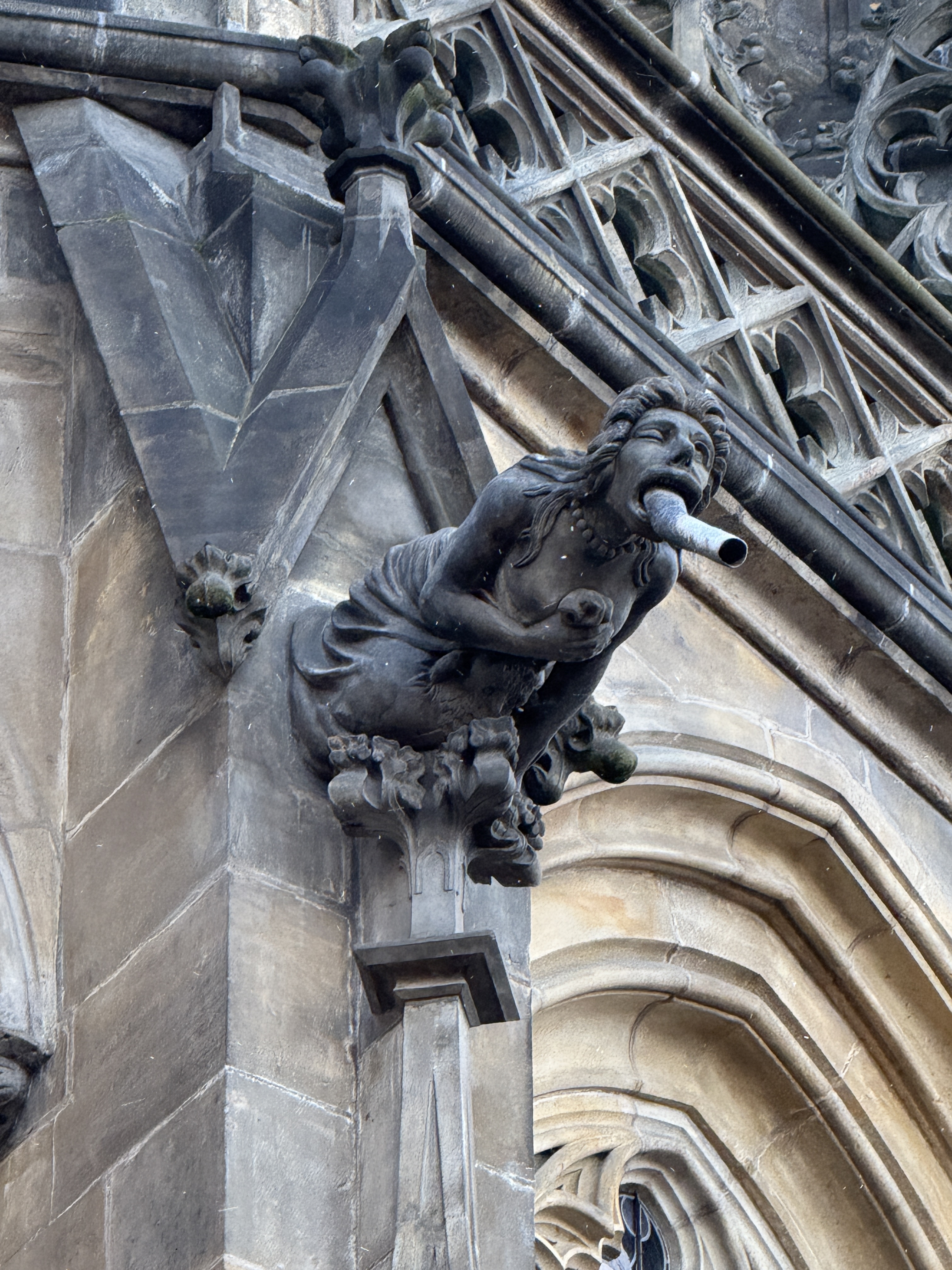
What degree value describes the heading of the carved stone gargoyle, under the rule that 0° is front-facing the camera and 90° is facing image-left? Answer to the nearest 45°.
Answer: approximately 315°
